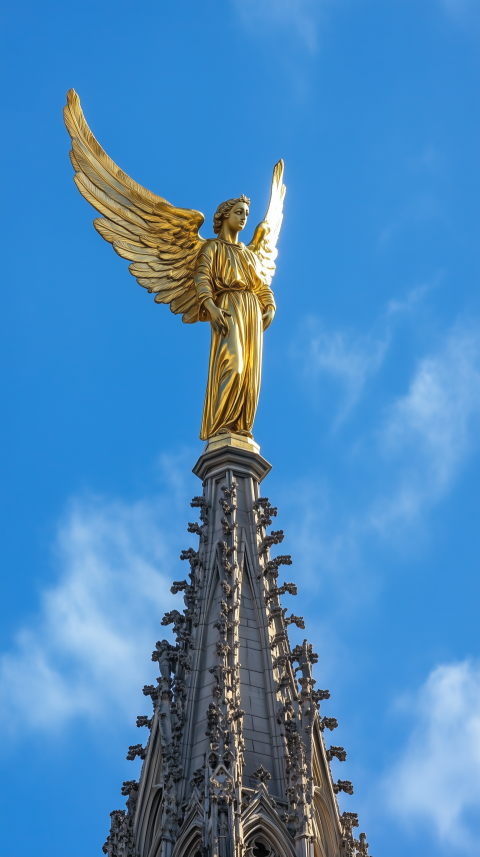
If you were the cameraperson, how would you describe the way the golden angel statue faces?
facing the viewer and to the right of the viewer
